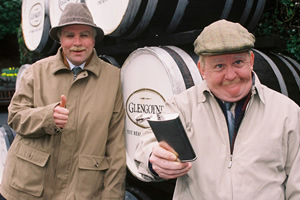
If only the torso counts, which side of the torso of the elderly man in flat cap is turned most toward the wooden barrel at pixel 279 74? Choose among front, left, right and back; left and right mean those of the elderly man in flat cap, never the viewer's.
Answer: back

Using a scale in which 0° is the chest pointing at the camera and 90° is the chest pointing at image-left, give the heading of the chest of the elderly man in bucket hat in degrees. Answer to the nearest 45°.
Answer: approximately 0°

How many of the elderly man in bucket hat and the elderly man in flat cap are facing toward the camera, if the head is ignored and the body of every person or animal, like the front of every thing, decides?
2

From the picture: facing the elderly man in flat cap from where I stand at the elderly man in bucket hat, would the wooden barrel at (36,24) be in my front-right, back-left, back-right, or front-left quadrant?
back-left

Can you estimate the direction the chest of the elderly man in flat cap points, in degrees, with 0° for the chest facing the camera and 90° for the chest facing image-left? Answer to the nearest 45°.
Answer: approximately 0°

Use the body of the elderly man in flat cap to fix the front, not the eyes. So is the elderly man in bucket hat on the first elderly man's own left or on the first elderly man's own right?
on the first elderly man's own right

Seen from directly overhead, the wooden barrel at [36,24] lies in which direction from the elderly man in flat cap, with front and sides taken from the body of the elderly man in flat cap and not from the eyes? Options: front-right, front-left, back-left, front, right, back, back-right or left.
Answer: back-right
